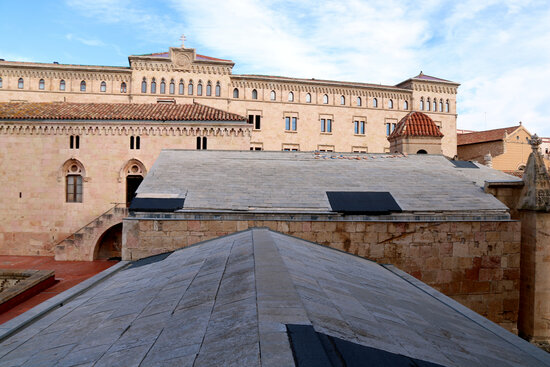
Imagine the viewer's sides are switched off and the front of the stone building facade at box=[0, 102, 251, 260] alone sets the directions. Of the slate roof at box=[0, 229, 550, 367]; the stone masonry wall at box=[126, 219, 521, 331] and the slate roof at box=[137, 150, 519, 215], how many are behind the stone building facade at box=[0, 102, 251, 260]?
0

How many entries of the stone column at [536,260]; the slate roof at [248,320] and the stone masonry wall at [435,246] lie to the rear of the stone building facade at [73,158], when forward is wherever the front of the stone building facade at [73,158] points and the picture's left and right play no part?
0

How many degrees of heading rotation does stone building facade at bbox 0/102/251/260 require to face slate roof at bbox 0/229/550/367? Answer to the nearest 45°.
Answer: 0° — it already faces it

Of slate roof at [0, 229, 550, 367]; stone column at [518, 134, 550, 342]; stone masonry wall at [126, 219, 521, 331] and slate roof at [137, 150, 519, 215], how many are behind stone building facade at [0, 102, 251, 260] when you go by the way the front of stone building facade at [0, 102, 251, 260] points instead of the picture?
0

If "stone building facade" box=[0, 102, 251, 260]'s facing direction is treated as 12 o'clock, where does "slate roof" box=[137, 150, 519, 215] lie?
The slate roof is roughly at 11 o'clock from the stone building facade.

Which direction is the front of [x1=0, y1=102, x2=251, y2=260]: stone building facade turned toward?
toward the camera

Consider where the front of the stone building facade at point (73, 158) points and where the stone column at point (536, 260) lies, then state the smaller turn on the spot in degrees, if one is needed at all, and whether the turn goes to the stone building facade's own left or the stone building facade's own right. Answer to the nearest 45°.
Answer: approximately 45° to the stone building facade's own left

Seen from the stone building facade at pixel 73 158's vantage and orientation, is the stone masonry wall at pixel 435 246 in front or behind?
in front
